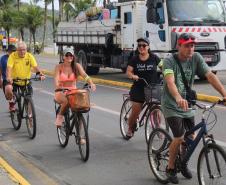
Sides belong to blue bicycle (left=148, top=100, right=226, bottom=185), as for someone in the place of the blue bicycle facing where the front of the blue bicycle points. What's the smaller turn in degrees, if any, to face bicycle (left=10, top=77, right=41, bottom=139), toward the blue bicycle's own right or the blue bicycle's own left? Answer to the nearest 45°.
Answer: approximately 180°

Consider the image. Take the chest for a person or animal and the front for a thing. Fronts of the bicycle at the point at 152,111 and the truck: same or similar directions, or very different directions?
same or similar directions

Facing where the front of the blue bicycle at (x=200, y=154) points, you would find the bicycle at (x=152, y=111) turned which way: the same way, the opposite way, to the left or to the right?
the same way

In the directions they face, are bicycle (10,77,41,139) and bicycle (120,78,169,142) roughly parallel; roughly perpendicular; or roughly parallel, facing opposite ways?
roughly parallel

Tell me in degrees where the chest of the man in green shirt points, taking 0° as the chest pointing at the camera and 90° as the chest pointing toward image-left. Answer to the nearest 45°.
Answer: approximately 315°

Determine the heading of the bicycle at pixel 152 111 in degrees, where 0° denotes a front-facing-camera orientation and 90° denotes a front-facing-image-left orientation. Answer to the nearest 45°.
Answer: approximately 315°

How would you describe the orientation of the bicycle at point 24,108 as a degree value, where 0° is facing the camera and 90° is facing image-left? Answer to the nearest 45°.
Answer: approximately 315°

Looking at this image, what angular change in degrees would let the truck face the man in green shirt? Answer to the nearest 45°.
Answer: approximately 45° to its right

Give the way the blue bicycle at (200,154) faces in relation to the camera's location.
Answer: facing the viewer and to the right of the viewer

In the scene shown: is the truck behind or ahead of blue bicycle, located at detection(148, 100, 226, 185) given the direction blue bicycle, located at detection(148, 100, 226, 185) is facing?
behind

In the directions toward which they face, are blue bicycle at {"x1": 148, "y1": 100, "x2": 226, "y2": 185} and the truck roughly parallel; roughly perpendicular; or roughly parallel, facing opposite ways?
roughly parallel

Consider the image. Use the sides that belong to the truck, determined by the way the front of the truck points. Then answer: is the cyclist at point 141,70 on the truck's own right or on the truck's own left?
on the truck's own right
